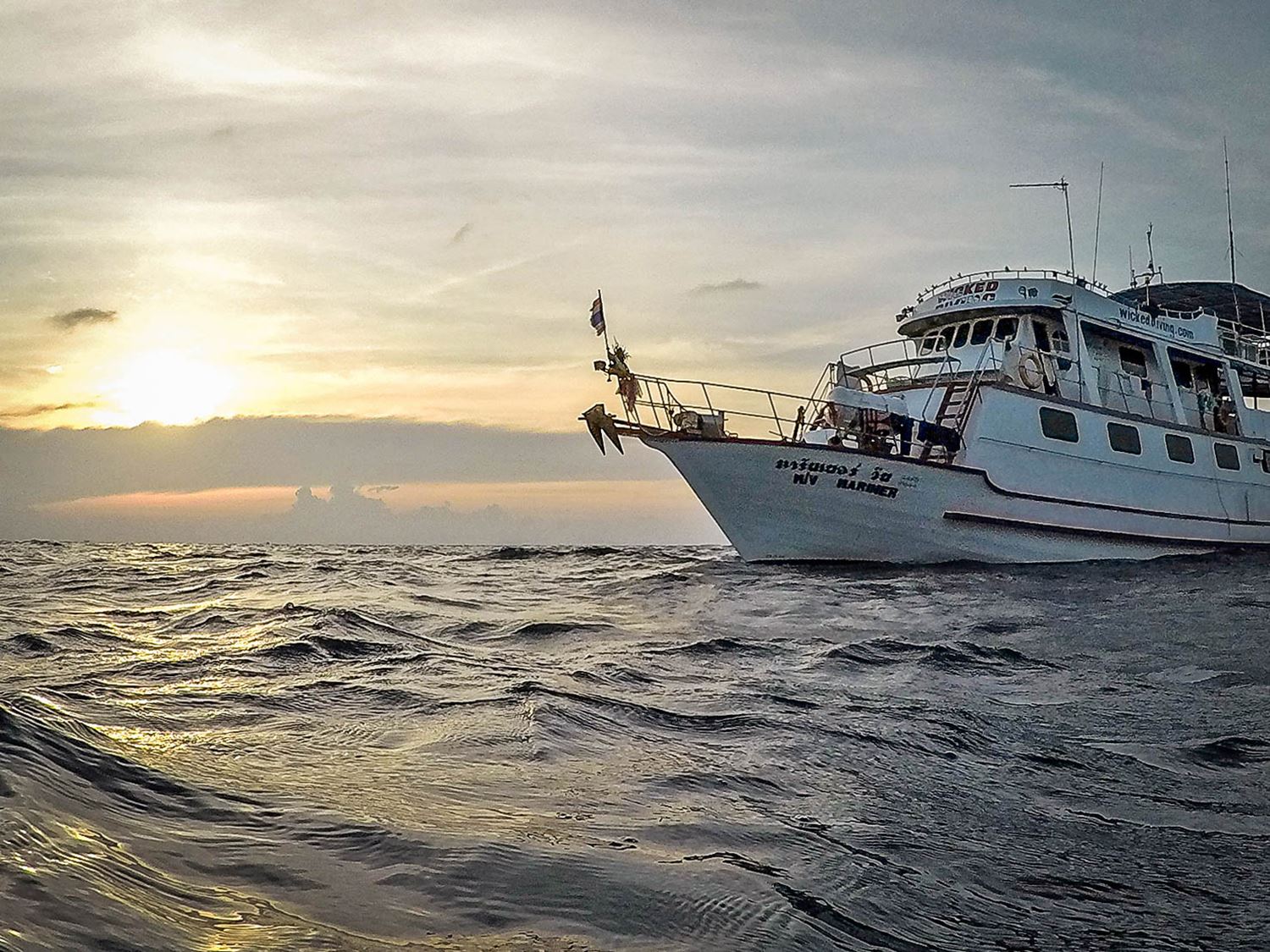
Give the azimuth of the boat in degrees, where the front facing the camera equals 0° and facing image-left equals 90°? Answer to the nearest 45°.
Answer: approximately 45°

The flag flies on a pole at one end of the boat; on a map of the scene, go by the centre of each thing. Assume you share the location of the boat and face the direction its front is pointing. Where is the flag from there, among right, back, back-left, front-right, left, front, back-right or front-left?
front
